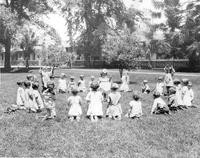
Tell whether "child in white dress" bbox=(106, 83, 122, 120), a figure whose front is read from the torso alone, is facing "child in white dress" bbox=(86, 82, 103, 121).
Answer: no

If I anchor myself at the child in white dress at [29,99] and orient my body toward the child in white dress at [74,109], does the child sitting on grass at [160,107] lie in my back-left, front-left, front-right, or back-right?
front-left

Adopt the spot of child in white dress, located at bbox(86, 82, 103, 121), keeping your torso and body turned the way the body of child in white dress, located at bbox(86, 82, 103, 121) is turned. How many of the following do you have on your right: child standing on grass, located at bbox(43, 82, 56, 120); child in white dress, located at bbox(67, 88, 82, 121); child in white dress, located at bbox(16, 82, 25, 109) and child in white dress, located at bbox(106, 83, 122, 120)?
1

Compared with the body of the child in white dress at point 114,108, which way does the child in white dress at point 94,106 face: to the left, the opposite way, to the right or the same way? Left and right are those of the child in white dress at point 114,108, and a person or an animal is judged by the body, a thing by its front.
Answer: the same way

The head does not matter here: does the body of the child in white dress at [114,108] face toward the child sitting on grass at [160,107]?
no

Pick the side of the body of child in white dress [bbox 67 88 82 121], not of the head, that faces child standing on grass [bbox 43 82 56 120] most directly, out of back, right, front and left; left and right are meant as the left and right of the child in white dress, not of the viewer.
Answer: left

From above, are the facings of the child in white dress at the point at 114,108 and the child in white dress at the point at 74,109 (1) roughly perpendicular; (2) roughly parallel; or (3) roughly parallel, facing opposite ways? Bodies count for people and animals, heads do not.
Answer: roughly parallel

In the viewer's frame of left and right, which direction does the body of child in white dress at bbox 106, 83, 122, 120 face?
facing away from the viewer

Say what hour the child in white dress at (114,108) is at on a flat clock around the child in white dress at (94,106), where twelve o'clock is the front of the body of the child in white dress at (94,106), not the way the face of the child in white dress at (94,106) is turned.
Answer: the child in white dress at (114,108) is roughly at 3 o'clock from the child in white dress at (94,106).

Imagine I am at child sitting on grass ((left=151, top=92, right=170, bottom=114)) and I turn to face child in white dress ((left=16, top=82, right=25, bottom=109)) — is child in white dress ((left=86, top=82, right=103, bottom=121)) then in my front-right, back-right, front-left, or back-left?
front-left

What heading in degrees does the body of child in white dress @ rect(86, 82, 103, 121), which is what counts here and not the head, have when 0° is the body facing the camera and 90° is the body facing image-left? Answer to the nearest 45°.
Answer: approximately 180°

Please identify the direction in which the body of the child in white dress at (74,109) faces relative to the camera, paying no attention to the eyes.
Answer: away from the camera

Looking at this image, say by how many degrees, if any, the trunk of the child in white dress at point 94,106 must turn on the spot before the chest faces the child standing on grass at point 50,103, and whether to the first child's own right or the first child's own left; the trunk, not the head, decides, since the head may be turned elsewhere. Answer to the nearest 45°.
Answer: approximately 90° to the first child's own left

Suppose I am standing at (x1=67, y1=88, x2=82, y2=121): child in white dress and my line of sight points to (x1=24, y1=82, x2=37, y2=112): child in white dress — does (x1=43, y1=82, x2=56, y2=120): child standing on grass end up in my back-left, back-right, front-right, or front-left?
front-left

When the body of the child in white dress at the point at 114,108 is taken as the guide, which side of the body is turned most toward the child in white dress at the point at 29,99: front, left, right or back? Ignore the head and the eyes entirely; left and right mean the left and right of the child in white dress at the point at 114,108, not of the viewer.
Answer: left

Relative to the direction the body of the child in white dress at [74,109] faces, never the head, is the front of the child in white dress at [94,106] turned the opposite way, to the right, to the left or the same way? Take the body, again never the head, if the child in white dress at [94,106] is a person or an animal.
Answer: the same way

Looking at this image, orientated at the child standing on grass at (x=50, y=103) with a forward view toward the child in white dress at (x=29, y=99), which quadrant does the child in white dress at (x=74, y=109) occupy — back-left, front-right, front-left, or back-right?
back-right
